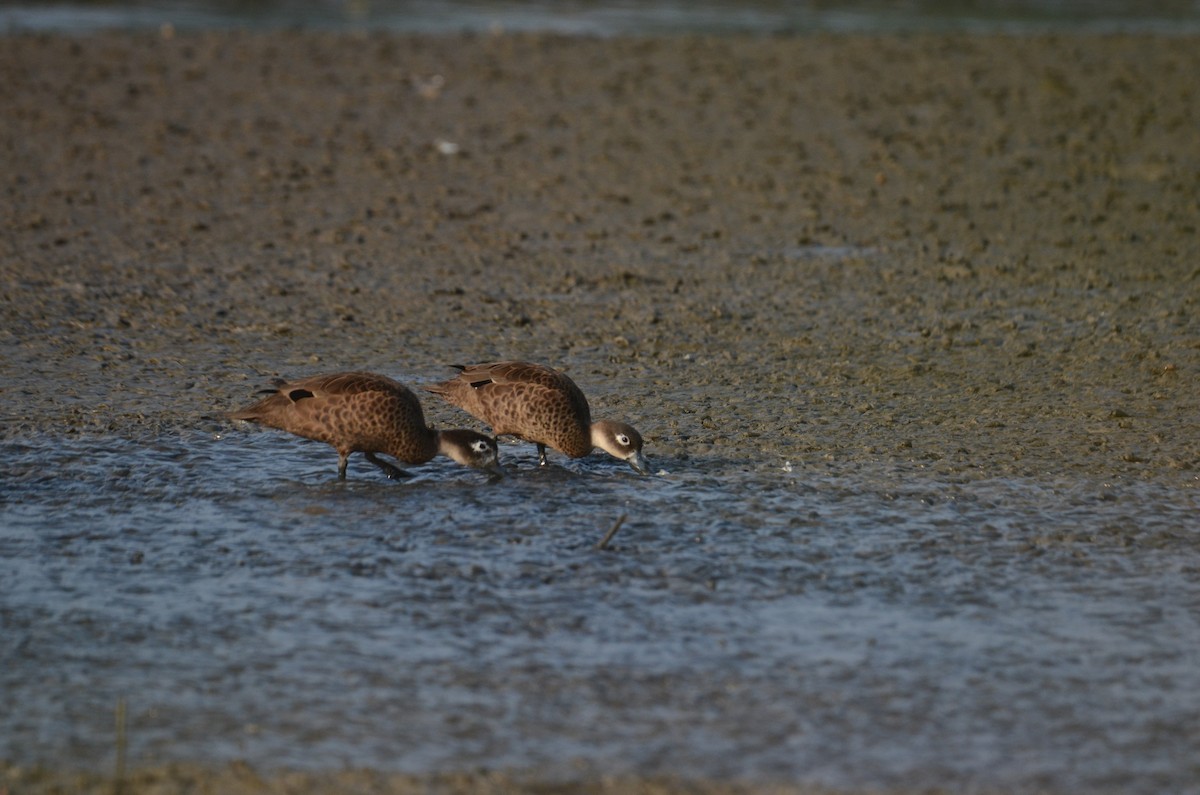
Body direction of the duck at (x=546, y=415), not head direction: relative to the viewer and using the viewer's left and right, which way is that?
facing to the right of the viewer

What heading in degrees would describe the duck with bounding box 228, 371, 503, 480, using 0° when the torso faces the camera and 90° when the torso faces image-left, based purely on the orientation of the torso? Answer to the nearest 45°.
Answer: approximately 270°

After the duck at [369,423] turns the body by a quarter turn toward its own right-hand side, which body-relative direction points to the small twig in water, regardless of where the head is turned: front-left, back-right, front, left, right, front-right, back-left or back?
front-left

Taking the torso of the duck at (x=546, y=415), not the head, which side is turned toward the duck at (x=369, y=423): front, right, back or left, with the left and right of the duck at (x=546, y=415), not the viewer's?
back

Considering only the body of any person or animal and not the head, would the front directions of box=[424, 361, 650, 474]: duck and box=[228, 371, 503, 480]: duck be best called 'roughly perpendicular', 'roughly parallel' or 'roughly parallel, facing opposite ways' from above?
roughly parallel

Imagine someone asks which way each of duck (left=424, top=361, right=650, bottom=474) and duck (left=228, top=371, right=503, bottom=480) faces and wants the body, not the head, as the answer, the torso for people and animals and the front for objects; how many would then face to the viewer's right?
2
